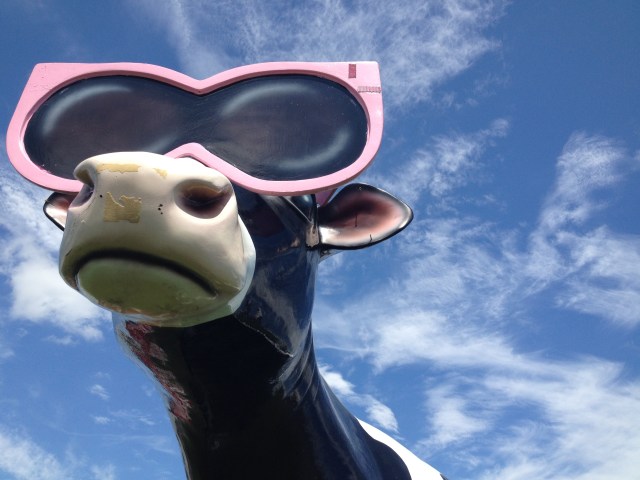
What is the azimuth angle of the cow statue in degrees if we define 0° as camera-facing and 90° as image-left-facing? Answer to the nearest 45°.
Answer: approximately 45°
